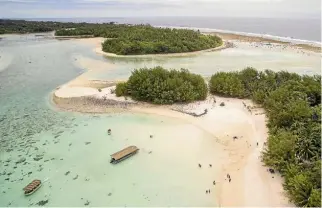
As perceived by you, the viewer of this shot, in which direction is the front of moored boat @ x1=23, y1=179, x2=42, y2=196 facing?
facing away from the viewer and to the right of the viewer

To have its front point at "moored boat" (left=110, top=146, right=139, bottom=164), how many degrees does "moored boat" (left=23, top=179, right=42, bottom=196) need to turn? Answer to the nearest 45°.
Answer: approximately 45° to its right
